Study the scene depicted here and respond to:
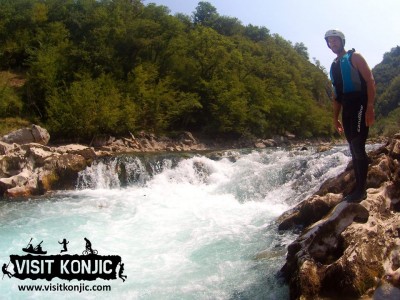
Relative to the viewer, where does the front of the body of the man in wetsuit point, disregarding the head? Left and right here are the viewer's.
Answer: facing the viewer and to the left of the viewer

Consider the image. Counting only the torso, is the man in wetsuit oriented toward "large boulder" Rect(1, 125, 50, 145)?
no

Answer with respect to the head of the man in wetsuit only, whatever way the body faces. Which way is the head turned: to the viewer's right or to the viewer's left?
to the viewer's left
